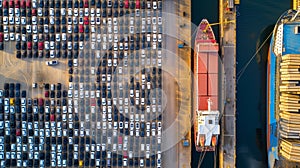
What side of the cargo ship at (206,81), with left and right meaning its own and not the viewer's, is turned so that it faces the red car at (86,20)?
left

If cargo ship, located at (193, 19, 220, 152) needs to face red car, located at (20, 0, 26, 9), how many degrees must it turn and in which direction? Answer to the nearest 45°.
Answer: approximately 90° to its left

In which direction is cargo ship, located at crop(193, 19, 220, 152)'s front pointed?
away from the camera

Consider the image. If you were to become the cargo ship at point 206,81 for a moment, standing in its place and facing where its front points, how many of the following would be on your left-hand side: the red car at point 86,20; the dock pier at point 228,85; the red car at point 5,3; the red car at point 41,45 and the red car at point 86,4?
4

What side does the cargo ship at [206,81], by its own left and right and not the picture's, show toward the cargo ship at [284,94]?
right

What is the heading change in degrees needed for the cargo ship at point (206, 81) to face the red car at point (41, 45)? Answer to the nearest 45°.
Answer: approximately 90° to its left
